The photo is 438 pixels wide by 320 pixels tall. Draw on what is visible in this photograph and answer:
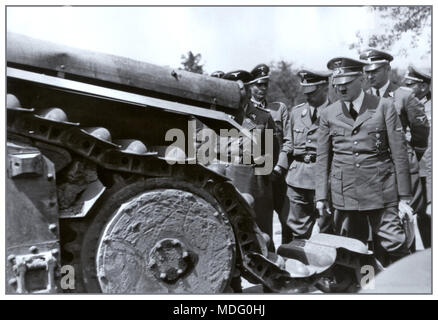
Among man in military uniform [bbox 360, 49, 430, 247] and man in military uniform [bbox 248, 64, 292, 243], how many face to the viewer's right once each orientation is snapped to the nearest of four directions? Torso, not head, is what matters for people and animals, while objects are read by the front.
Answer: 0

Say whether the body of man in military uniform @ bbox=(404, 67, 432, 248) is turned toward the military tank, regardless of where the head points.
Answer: yes

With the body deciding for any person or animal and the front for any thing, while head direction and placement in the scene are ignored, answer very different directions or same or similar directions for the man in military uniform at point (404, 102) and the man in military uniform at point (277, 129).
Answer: same or similar directions

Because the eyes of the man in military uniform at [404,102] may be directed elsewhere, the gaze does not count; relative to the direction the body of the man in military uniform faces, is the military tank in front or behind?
in front

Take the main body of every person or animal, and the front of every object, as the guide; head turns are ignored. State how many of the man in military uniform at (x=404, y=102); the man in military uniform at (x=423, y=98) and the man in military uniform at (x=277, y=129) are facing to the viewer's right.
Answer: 0

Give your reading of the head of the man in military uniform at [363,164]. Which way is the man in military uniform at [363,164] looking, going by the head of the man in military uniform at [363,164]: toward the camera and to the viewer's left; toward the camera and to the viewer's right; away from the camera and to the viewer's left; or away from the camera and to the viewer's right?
toward the camera and to the viewer's left

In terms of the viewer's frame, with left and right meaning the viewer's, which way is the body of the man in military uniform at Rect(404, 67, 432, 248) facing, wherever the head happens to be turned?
facing the viewer and to the left of the viewer

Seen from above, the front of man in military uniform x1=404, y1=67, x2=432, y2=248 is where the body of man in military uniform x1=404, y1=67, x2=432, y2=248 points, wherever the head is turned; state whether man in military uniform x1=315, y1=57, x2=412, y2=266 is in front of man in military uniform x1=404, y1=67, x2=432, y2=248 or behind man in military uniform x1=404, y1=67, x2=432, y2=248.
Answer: in front

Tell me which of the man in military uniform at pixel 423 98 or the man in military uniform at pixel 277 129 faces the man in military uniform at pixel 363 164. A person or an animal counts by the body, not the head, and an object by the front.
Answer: the man in military uniform at pixel 423 98
